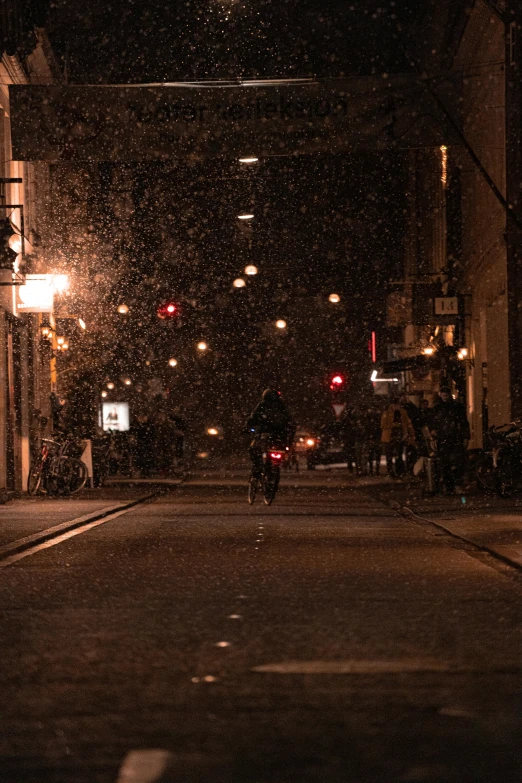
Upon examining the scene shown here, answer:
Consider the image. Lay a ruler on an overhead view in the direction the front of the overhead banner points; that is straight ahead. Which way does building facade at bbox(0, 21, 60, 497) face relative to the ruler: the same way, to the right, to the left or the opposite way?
to the left

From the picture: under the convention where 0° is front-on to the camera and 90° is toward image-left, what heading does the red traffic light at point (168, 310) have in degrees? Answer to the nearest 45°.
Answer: approximately 0°

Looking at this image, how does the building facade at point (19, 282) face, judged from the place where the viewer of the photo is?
facing to the right of the viewer

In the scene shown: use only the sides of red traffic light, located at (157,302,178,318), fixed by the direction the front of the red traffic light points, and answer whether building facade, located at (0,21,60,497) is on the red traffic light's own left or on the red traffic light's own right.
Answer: on the red traffic light's own right

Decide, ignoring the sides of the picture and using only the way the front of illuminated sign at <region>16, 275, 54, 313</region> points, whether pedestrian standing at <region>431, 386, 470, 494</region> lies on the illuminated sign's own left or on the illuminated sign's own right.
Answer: on the illuminated sign's own left
